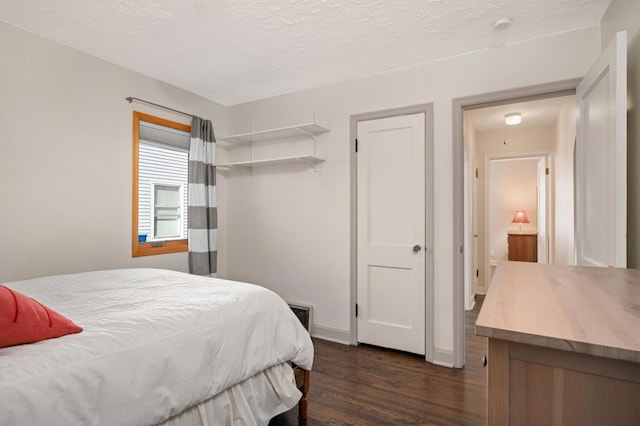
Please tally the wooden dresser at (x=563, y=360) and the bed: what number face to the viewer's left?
1

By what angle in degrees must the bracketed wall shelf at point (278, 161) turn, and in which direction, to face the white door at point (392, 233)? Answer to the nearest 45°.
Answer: approximately 90° to its left

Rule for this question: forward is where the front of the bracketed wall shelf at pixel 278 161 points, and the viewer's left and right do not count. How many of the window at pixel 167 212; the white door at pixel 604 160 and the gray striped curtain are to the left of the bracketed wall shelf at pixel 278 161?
1

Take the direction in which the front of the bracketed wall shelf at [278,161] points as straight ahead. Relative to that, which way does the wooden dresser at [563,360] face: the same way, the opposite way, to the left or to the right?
to the right

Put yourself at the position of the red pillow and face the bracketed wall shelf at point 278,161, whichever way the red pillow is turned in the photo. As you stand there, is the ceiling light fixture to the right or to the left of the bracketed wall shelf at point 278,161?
right

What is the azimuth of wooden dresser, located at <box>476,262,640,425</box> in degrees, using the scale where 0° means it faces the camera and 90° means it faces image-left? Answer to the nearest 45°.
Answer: approximately 90°

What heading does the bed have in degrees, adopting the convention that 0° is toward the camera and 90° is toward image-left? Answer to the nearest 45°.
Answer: approximately 225°

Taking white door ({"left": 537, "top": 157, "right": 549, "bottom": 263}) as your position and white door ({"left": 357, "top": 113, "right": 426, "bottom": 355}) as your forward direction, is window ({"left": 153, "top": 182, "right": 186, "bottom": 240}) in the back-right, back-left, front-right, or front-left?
front-right

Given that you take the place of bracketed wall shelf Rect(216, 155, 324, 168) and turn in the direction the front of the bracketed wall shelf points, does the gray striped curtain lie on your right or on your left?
on your right

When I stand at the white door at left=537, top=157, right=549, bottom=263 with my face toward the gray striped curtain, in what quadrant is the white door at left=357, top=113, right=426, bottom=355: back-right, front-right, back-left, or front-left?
front-left

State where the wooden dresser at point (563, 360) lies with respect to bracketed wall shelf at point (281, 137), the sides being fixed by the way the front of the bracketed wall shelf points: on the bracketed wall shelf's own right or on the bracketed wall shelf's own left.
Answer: on the bracketed wall shelf's own left

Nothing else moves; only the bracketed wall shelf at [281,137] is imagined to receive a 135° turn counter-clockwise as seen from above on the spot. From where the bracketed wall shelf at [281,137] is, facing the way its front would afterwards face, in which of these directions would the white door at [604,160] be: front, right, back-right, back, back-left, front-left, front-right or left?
front-right

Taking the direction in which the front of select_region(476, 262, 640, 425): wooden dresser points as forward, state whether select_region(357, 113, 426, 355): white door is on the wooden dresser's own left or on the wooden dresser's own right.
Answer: on the wooden dresser's own right
